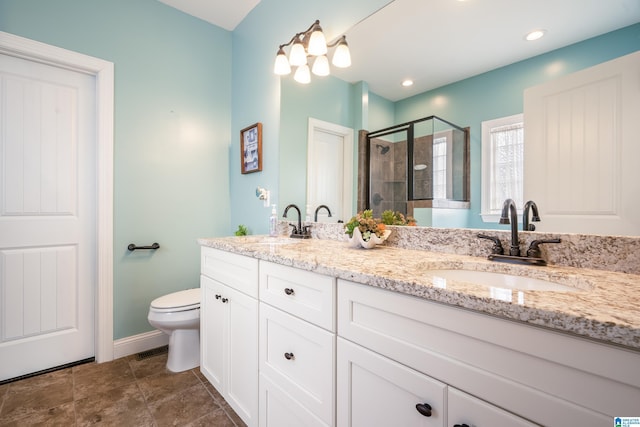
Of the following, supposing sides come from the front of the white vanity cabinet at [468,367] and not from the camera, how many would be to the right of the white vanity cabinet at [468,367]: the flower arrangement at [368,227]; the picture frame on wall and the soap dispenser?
3

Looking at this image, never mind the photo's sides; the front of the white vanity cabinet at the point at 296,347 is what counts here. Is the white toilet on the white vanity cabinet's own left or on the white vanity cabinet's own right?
on the white vanity cabinet's own right

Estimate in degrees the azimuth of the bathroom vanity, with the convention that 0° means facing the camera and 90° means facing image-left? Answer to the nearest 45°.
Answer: approximately 45°

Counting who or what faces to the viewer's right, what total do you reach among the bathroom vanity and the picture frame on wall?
0

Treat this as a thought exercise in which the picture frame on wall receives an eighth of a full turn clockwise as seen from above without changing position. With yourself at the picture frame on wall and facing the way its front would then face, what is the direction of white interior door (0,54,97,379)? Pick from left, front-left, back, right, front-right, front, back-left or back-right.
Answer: front

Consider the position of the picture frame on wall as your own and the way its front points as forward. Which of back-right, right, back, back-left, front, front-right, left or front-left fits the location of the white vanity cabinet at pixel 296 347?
front-left

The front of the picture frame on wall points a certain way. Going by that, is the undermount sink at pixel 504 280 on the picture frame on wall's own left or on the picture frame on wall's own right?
on the picture frame on wall's own left

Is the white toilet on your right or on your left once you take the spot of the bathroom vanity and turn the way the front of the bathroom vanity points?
on your right
